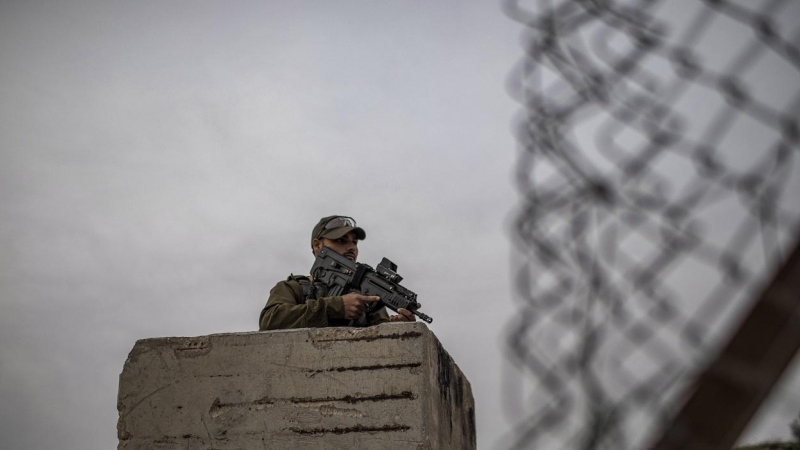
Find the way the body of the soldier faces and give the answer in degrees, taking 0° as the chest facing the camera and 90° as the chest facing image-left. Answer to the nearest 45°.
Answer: approximately 315°

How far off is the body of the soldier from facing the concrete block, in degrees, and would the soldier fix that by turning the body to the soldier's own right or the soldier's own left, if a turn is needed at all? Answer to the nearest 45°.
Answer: approximately 45° to the soldier's own right

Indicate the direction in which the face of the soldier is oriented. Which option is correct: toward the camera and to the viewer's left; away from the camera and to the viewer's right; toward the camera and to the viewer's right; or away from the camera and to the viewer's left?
toward the camera and to the viewer's right
